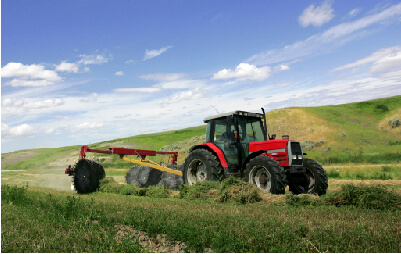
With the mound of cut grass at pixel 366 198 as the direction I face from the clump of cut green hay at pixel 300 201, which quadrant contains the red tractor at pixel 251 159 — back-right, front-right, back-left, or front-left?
back-left

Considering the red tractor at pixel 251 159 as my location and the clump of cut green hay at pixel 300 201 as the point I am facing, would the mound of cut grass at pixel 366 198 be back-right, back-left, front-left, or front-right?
front-left

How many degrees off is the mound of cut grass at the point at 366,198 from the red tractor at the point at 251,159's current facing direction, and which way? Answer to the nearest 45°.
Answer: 0° — it already faces it

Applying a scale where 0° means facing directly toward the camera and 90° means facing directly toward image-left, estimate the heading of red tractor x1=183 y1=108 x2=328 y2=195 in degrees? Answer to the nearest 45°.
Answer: approximately 315°

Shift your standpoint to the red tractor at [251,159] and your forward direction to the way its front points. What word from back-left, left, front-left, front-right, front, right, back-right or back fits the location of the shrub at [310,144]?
back-left
